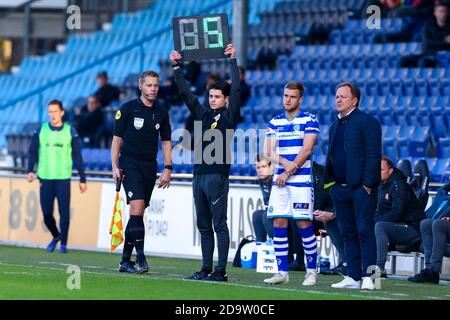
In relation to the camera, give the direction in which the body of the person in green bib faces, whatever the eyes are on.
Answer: toward the camera

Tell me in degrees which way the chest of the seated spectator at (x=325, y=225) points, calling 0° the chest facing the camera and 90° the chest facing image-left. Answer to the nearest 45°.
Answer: approximately 45°

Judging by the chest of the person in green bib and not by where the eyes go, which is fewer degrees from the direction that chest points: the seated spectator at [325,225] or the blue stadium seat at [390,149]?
the seated spectator

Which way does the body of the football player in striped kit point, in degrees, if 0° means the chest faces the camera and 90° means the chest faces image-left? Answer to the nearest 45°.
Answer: approximately 45°

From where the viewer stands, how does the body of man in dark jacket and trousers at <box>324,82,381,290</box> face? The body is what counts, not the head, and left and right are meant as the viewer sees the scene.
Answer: facing the viewer and to the left of the viewer

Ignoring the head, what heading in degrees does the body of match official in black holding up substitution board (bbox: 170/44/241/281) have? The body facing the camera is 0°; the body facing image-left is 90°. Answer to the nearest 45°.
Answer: approximately 45°

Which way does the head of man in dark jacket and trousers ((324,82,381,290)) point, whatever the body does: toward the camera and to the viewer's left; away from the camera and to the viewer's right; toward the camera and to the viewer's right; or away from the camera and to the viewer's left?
toward the camera and to the viewer's left

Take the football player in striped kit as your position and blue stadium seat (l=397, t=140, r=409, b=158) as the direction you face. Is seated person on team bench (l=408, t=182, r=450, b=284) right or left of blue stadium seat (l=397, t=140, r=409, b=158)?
right

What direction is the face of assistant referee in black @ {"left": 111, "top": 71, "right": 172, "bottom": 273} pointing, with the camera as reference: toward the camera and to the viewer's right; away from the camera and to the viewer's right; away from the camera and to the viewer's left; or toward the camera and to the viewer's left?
toward the camera and to the viewer's right

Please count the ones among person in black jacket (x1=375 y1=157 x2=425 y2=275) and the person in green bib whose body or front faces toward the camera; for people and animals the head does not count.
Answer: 1
